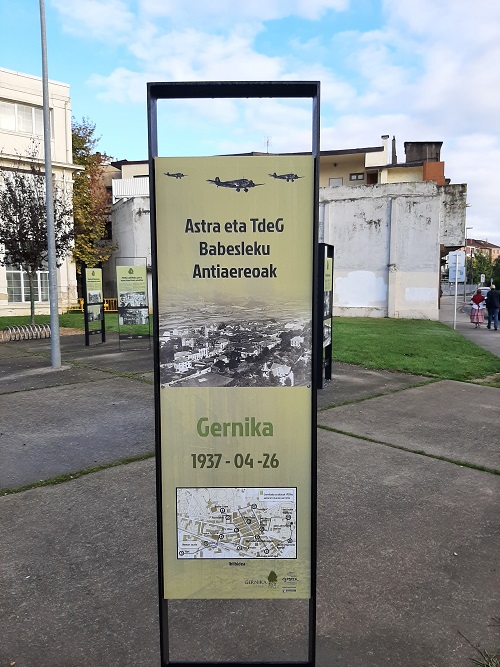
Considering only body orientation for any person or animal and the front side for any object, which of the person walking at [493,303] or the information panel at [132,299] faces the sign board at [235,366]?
the information panel

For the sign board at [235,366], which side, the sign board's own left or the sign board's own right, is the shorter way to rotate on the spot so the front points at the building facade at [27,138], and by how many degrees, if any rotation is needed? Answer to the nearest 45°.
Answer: approximately 180°

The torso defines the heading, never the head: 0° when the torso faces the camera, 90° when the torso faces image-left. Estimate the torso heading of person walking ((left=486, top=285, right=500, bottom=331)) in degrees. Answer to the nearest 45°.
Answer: approximately 180°

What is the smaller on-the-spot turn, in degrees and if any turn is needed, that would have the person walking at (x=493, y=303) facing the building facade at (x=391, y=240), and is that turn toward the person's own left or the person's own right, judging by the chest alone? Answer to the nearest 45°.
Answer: approximately 45° to the person's own left

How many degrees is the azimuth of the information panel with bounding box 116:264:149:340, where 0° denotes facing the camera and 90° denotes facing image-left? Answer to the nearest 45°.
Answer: approximately 0°

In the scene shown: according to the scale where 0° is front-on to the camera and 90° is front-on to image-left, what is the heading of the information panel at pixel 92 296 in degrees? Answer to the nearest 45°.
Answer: approximately 315°

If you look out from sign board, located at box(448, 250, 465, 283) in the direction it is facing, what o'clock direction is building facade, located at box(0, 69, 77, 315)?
The building facade is roughly at 3 o'clock from the sign board.

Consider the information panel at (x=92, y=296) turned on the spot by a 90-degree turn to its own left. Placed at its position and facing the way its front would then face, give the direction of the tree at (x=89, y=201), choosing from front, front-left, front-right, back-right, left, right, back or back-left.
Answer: front-left

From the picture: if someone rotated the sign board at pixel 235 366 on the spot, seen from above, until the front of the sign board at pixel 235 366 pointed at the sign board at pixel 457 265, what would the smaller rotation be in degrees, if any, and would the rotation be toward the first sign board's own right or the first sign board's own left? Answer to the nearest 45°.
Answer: approximately 135° to the first sign board's own left
